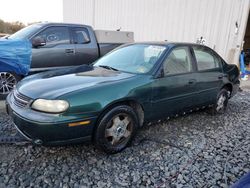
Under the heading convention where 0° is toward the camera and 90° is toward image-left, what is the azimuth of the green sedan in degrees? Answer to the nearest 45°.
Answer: approximately 45°
